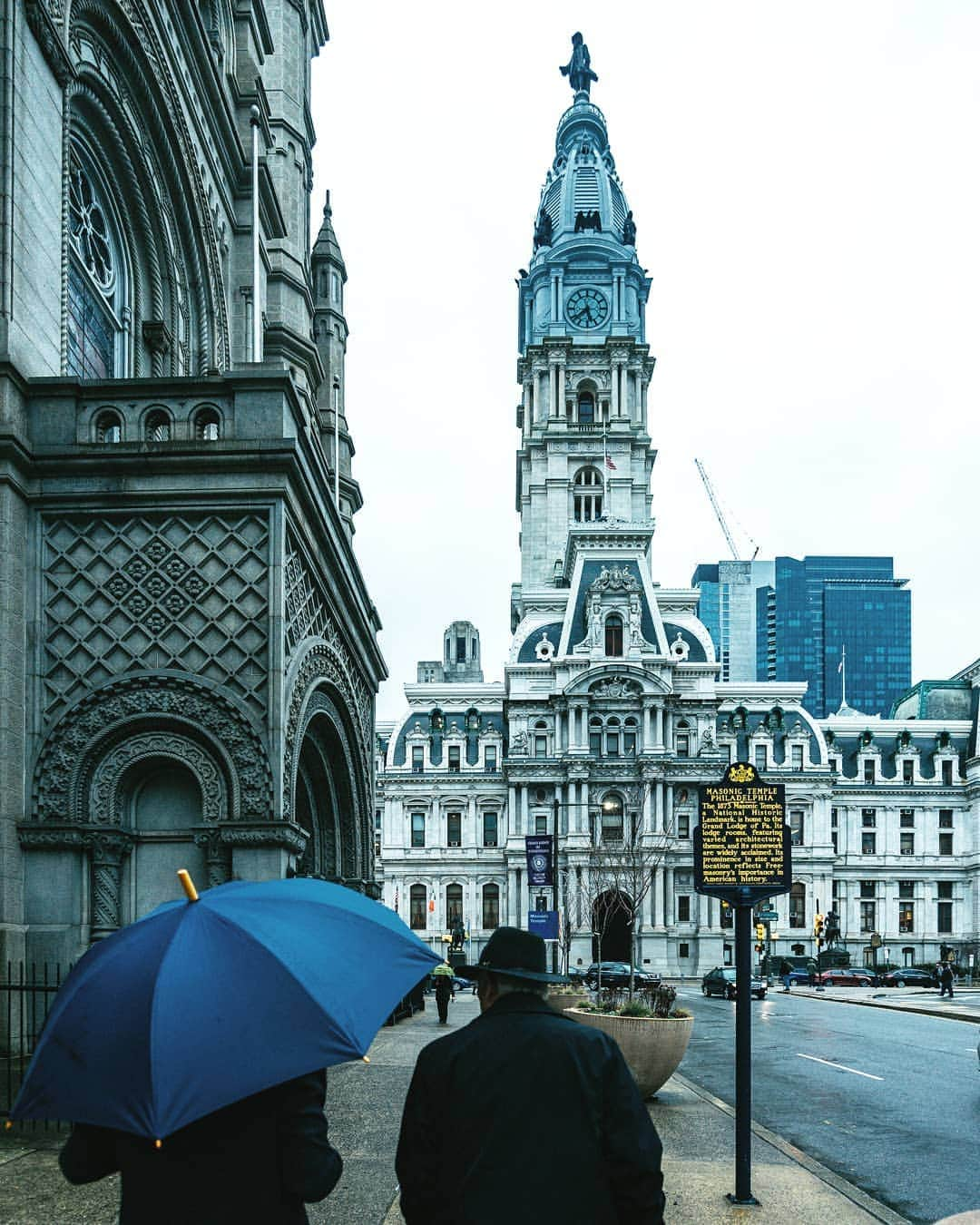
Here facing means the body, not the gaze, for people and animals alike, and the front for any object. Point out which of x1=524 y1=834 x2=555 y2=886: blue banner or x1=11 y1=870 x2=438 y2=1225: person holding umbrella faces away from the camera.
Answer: the person holding umbrella

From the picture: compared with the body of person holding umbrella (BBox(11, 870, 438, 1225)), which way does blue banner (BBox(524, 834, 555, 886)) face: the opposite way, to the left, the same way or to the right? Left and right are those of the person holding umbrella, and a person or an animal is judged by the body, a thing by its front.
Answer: the opposite way

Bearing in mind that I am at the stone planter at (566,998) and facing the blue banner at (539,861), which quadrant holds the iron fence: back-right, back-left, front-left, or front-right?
back-left

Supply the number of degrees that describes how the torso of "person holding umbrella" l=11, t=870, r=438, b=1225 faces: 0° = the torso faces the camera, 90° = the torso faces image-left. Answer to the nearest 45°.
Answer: approximately 180°

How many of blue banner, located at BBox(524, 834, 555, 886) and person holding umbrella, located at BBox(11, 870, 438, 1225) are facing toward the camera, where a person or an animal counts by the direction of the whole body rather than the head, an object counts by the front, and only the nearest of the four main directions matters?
1

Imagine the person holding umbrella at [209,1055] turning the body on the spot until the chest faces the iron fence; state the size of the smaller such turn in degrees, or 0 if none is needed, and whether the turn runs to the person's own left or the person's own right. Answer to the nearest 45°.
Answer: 0° — they already face it

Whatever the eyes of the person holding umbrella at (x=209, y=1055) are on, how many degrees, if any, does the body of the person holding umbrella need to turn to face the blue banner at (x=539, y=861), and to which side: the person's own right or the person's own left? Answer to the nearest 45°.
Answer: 0° — they already face it

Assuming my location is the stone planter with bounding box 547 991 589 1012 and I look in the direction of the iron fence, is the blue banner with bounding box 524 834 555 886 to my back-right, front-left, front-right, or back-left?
back-right
